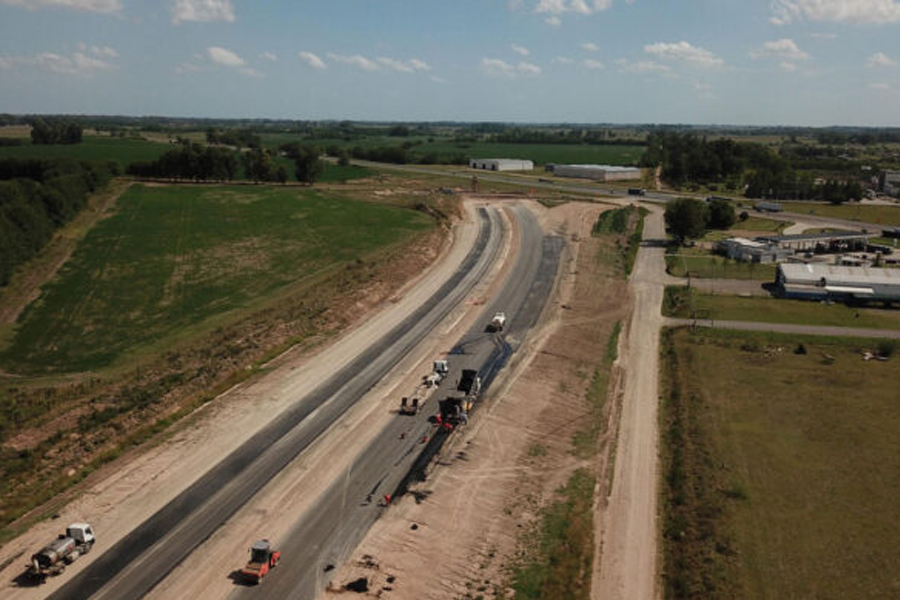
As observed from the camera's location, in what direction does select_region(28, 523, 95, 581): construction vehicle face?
facing away from the viewer and to the right of the viewer

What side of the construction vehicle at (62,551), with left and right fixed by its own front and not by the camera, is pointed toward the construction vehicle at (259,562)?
right
